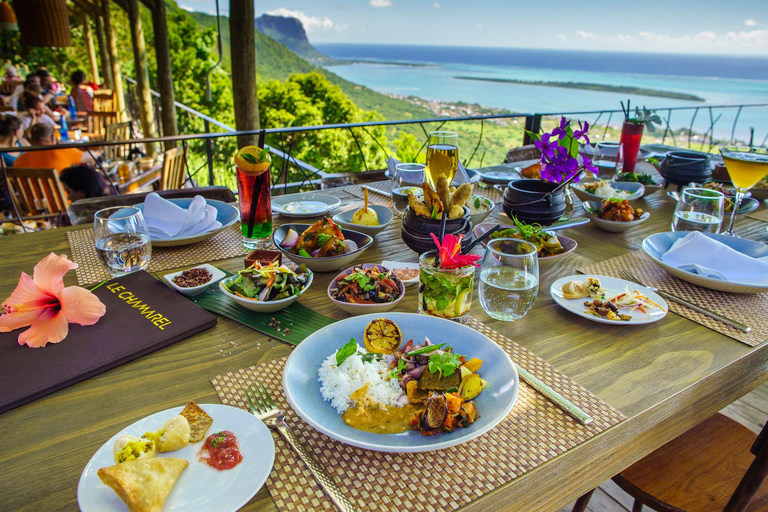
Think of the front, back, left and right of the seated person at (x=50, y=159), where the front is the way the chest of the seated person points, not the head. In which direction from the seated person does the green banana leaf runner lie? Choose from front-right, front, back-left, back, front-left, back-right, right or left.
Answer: back

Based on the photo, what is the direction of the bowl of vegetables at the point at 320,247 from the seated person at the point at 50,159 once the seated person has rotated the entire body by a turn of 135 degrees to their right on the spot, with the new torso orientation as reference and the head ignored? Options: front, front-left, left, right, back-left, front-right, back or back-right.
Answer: front-right

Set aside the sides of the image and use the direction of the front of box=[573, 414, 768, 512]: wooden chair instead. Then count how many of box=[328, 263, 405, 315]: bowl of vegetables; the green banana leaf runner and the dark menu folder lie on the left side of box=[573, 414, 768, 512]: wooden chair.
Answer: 3

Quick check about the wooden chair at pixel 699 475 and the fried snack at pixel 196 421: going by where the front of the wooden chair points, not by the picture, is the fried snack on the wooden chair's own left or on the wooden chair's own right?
on the wooden chair's own left

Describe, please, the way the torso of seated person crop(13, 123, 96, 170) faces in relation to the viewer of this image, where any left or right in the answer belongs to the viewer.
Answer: facing away from the viewer

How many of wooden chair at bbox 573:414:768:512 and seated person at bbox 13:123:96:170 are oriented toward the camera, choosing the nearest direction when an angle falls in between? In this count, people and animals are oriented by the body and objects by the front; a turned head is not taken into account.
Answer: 0

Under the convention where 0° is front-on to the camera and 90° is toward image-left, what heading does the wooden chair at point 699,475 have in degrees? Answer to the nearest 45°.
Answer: approximately 135°

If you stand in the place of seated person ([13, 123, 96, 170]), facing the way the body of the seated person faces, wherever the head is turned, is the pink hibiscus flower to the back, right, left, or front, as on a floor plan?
back

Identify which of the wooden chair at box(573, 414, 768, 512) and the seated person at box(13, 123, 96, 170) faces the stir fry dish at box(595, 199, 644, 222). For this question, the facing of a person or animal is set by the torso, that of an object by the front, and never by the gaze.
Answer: the wooden chair

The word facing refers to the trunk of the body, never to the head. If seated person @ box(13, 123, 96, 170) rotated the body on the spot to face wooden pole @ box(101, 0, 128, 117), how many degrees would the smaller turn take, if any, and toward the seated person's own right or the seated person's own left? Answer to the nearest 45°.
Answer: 0° — they already face it

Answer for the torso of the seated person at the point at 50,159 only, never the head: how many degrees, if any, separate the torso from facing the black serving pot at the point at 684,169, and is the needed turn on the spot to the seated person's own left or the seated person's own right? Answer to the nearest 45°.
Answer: approximately 135° to the seated person's own right

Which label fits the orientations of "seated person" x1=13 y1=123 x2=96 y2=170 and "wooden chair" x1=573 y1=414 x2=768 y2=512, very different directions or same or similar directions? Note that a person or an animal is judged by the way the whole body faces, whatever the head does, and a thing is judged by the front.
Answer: same or similar directions

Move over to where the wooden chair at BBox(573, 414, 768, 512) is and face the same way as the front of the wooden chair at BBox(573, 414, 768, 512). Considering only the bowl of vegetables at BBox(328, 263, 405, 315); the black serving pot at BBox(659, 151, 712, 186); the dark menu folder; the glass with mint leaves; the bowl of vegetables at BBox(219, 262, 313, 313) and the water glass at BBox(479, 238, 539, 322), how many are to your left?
5

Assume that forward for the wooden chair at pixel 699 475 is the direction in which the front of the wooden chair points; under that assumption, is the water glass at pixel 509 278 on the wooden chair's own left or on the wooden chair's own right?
on the wooden chair's own left

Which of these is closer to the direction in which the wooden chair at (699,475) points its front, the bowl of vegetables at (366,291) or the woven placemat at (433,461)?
the bowl of vegetables

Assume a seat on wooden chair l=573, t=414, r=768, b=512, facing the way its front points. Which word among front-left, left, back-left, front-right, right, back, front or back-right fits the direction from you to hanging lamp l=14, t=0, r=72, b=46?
front-left
